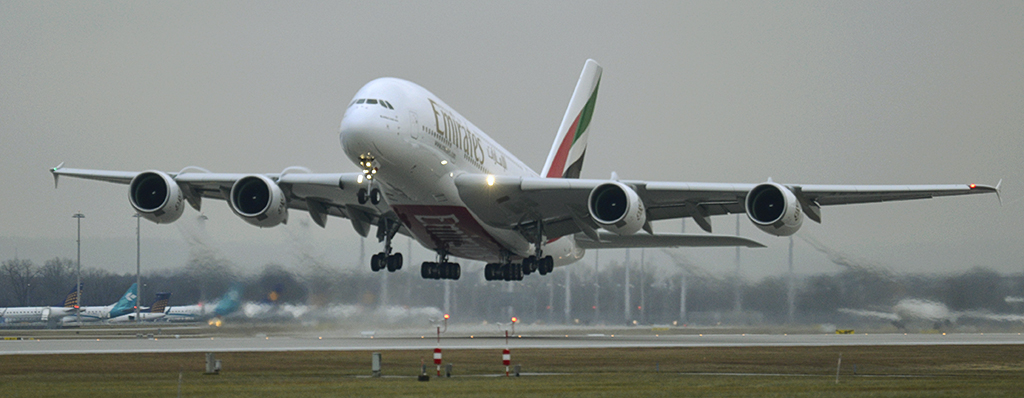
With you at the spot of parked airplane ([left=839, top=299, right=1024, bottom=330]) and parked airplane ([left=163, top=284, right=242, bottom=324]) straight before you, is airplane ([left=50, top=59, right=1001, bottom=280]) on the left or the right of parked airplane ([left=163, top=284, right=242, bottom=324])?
left

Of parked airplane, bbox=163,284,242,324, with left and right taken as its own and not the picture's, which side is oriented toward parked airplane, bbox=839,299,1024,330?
back

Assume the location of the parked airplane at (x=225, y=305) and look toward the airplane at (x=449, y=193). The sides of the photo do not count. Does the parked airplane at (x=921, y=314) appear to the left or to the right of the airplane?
left

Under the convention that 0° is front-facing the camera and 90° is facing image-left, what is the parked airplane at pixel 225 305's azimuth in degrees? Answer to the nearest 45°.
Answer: approximately 90°

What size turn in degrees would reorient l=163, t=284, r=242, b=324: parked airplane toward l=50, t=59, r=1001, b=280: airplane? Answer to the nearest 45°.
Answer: approximately 90° to its left
